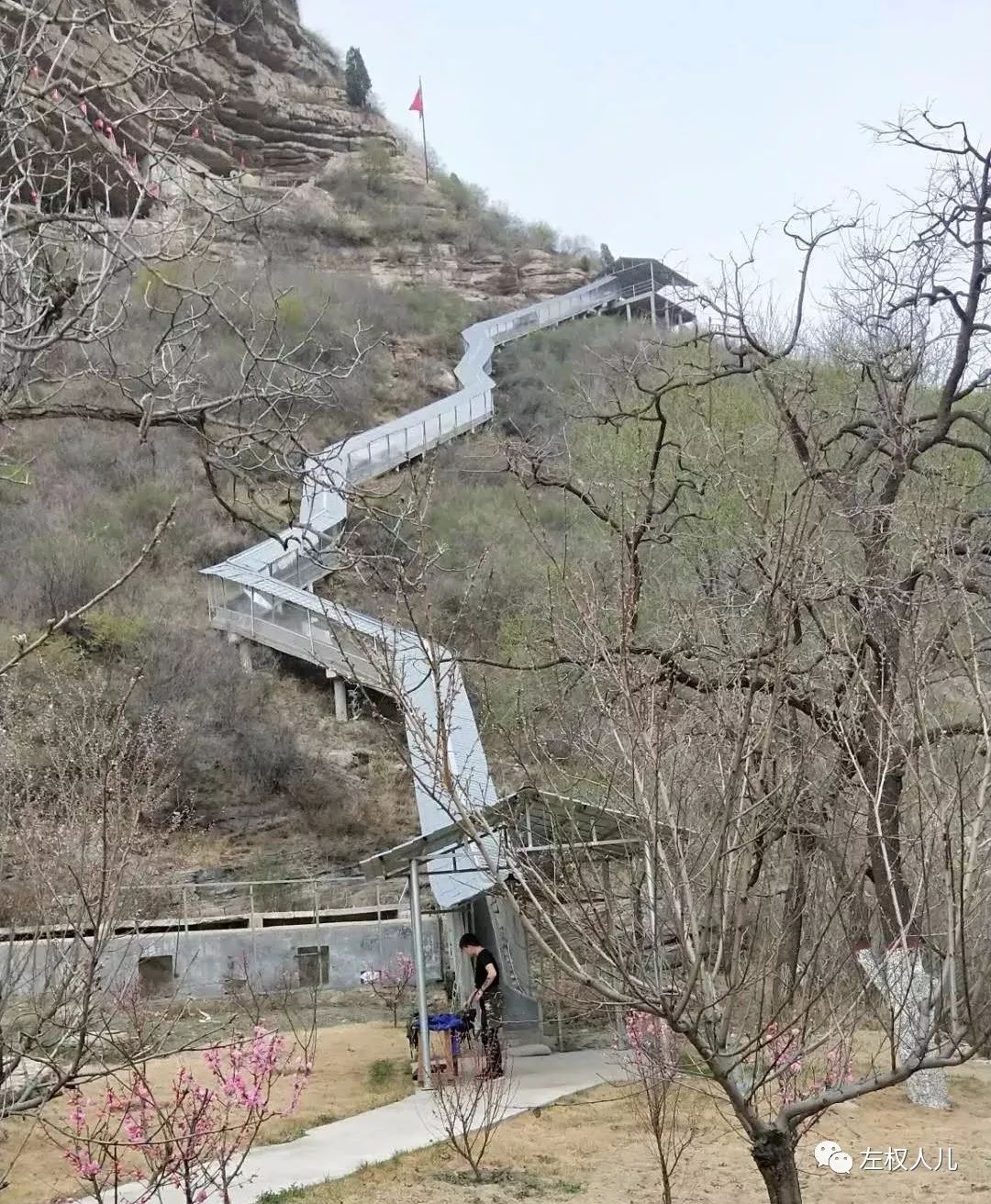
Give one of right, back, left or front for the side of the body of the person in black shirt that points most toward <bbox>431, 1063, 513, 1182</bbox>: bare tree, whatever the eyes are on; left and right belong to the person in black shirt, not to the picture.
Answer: left

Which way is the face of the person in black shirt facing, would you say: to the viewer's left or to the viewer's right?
to the viewer's left

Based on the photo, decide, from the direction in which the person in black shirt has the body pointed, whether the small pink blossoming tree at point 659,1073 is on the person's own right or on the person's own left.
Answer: on the person's own left

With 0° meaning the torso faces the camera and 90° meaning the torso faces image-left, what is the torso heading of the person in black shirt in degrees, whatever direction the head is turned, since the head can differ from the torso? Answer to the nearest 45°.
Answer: approximately 90°

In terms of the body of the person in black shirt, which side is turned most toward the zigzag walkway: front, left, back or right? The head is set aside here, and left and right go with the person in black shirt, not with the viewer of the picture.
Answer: right
